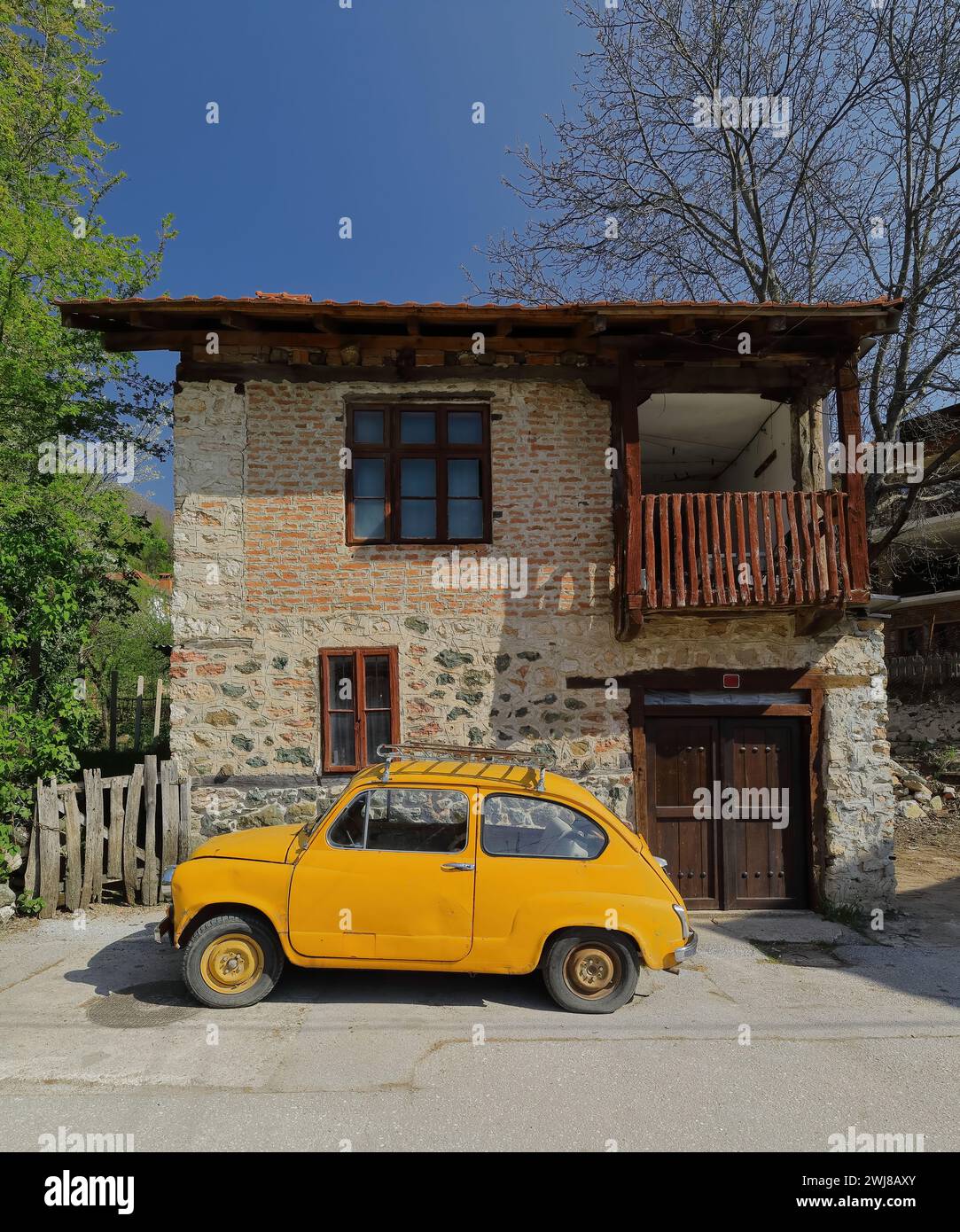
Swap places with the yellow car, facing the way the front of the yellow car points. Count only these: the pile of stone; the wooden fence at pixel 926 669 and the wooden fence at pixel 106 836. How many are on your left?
0

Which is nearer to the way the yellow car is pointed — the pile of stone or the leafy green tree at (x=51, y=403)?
the leafy green tree

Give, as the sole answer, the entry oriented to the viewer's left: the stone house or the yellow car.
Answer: the yellow car

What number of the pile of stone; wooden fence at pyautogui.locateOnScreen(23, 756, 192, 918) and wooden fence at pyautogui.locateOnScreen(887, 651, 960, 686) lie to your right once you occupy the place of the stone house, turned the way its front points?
1

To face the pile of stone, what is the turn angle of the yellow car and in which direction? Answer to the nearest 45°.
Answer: approximately 135° to its right

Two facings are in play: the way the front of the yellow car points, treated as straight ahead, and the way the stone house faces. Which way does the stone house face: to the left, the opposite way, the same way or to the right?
to the left

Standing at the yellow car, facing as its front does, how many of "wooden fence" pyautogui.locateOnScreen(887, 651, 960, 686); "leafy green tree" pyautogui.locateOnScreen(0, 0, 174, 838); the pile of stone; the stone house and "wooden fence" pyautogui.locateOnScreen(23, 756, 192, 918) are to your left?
0

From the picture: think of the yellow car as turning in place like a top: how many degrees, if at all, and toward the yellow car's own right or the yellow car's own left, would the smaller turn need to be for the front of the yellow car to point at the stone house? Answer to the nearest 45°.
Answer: approximately 90° to the yellow car's own right

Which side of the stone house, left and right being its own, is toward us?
front

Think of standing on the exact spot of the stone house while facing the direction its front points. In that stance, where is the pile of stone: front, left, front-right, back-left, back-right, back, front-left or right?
back-left

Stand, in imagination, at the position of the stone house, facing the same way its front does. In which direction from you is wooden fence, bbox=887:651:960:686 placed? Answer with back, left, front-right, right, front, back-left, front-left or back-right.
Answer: back-left

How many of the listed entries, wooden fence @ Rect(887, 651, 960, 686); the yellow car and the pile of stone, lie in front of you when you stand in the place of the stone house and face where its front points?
1

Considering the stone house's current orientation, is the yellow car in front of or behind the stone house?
in front

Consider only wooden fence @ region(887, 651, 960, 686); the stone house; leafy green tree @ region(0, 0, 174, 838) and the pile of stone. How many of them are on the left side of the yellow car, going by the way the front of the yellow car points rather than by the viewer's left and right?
0

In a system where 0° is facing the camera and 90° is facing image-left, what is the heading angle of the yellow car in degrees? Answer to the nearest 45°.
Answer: approximately 90°
